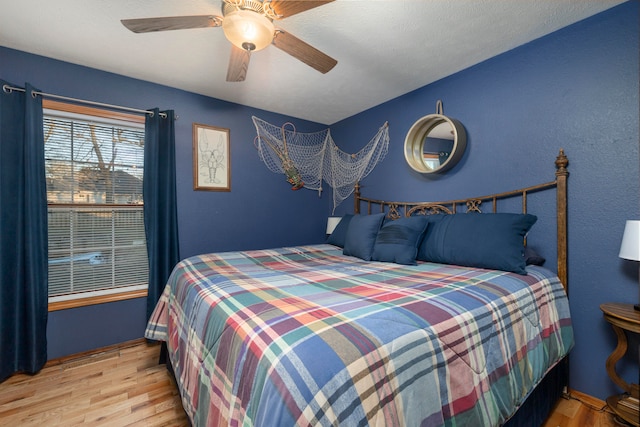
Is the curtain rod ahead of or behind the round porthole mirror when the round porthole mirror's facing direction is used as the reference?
ahead

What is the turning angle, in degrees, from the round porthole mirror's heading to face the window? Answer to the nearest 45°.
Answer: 0° — it already faces it

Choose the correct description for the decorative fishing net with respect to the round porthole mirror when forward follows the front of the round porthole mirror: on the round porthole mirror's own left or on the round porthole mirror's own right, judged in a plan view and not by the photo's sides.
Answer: on the round porthole mirror's own right

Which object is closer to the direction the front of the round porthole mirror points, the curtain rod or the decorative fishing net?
the curtain rod

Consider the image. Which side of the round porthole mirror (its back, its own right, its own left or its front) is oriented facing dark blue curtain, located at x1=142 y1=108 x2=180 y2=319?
front

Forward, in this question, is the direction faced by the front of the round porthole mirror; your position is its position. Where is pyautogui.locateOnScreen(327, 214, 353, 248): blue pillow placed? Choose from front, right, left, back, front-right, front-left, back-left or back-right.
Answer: front-right

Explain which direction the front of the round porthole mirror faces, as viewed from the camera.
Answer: facing the viewer and to the left of the viewer

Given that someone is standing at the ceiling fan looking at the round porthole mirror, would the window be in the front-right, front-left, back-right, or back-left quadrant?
back-left

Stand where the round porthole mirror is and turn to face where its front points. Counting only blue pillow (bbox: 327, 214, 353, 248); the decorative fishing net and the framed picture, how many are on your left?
0

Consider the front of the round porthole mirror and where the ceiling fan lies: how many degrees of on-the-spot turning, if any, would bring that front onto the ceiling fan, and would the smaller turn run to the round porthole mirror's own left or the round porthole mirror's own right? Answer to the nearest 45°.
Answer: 0° — it already faces it

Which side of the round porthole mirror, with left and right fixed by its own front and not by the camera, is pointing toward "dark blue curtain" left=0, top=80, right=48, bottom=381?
front
